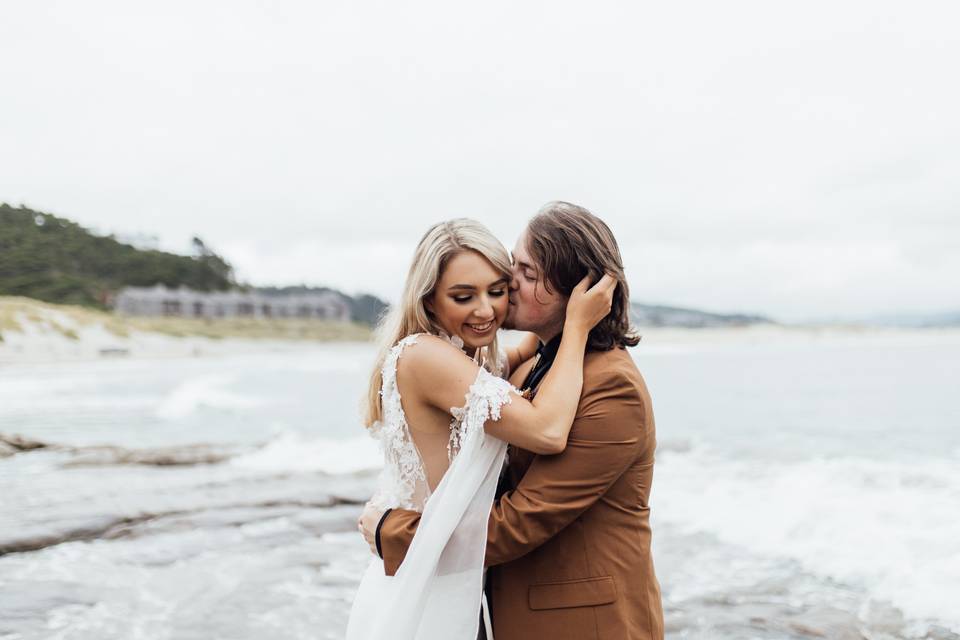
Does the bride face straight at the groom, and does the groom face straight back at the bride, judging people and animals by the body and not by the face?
yes

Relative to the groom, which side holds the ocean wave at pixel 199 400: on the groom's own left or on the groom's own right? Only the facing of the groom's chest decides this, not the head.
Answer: on the groom's own right

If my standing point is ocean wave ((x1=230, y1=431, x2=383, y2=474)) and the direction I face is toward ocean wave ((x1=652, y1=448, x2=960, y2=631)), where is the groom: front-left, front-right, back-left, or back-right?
front-right

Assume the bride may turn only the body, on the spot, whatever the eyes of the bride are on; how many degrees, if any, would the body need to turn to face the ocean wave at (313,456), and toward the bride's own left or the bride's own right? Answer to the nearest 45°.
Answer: approximately 90° to the bride's own left

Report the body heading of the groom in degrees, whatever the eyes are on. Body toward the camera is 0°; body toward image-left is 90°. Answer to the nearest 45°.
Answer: approximately 90°

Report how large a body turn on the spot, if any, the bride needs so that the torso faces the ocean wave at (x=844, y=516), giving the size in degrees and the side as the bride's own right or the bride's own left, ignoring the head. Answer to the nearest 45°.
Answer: approximately 45° to the bride's own left

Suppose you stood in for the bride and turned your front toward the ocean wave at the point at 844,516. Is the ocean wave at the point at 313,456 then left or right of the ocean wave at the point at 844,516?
left

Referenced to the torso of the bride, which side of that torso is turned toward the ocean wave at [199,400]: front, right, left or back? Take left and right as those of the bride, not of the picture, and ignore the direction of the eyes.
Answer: left

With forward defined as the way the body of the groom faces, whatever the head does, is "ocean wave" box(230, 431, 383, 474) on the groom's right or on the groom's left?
on the groom's right

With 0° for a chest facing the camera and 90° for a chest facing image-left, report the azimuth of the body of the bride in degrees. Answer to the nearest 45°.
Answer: approximately 270°

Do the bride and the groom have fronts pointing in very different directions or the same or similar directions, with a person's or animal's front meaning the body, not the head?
very different directions
